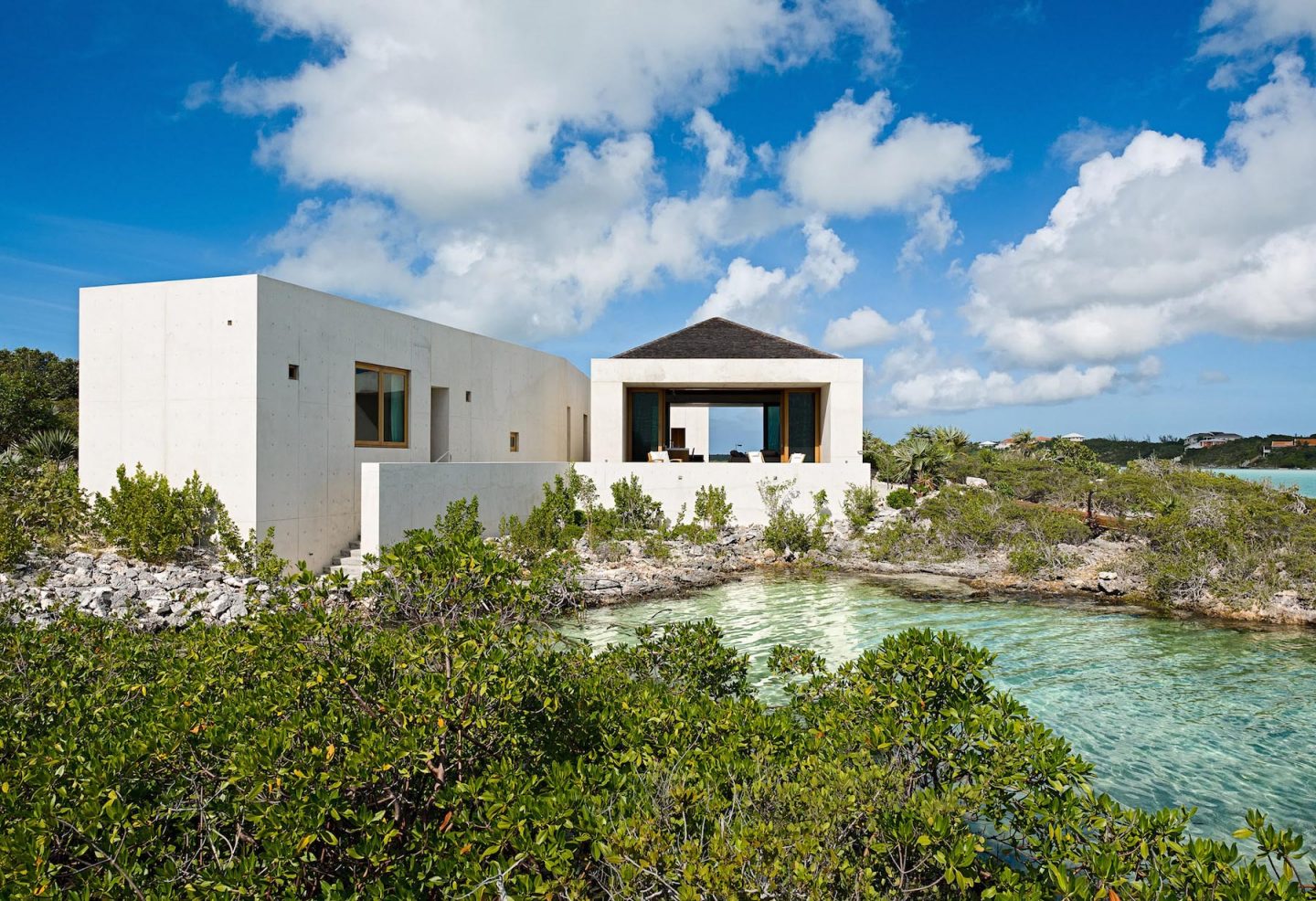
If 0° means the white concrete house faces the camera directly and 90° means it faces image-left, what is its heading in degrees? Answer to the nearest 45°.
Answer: approximately 0°

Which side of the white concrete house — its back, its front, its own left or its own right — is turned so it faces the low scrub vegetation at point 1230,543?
left

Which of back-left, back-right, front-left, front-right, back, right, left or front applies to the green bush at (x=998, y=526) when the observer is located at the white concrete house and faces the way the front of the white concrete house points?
left

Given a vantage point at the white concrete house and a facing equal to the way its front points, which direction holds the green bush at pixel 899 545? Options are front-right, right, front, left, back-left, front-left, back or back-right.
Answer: left

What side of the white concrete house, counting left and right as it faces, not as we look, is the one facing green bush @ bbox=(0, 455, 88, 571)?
right

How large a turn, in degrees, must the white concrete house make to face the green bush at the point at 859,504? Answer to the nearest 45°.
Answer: approximately 90° to its left

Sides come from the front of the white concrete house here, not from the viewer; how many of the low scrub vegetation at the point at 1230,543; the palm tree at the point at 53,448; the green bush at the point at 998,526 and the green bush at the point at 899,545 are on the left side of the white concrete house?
3
